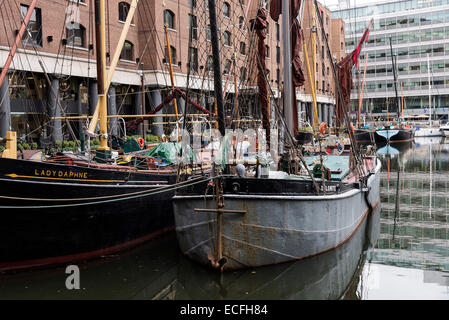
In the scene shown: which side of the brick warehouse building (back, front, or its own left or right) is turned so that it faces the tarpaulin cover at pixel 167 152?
front

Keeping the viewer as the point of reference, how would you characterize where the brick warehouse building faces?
facing the viewer and to the right of the viewer
